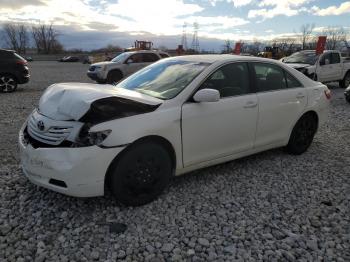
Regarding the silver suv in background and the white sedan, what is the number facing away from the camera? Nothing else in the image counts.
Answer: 0

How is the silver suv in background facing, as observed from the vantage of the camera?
facing the viewer and to the left of the viewer

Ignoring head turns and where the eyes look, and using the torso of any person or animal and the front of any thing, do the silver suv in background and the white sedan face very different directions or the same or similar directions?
same or similar directions

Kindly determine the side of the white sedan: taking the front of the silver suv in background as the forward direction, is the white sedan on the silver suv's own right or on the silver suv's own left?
on the silver suv's own left

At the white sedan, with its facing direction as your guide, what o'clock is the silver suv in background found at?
The silver suv in background is roughly at 4 o'clock from the white sedan.
